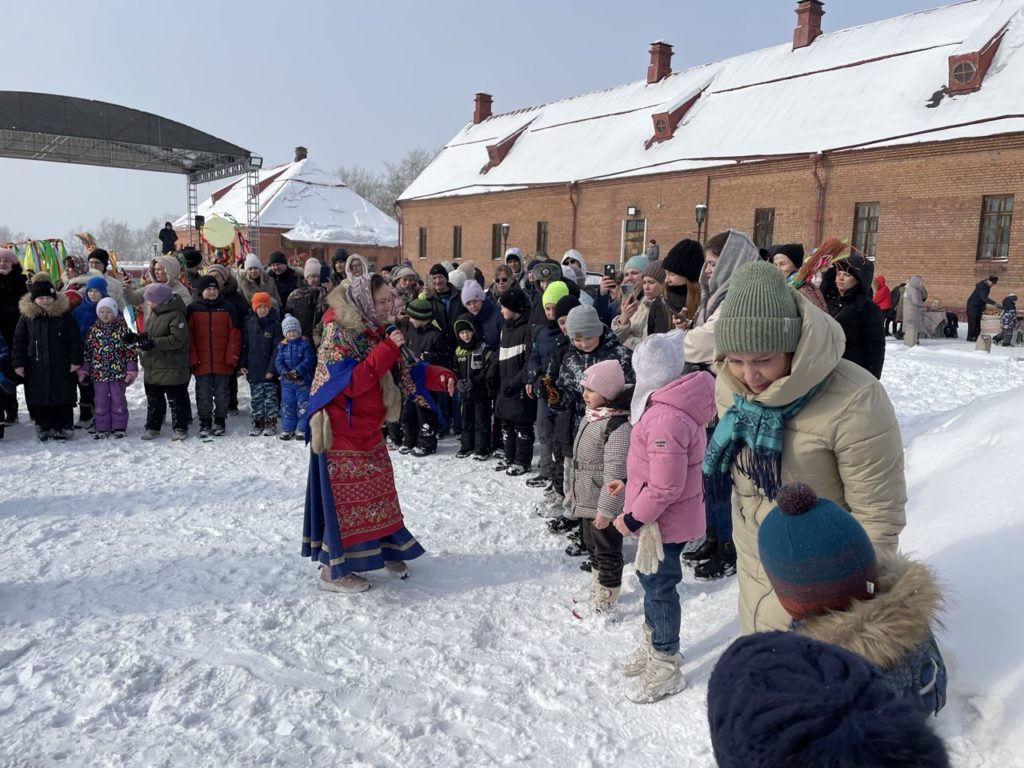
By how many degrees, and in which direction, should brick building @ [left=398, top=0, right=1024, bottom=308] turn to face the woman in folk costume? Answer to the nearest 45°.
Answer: approximately 45° to its left

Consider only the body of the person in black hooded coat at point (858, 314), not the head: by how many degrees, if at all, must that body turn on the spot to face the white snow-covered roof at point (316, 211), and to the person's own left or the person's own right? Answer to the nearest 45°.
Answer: approximately 90° to the person's own right

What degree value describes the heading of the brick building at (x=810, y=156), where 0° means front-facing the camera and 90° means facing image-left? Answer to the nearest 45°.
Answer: approximately 45°

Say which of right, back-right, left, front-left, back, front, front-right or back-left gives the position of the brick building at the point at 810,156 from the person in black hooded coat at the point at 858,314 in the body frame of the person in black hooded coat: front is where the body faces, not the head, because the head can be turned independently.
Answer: back-right

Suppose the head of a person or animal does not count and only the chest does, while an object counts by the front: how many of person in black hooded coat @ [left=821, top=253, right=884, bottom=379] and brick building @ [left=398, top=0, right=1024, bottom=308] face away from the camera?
0

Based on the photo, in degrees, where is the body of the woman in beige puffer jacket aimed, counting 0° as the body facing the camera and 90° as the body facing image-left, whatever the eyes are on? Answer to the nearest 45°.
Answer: approximately 45°

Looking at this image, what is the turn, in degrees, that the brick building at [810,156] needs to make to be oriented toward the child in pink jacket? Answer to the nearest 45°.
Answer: approximately 45° to its left

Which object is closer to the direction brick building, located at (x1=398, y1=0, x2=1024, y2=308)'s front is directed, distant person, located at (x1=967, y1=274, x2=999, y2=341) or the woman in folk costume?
the woman in folk costume

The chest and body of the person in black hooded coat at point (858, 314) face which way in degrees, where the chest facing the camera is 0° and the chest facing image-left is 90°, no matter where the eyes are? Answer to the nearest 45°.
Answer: approximately 45°

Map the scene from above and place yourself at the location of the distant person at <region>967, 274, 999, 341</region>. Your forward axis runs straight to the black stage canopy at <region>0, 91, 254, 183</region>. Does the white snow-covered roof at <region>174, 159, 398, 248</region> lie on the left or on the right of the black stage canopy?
right

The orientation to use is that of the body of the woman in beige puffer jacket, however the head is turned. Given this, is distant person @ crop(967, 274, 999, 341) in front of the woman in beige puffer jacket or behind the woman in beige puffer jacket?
behind

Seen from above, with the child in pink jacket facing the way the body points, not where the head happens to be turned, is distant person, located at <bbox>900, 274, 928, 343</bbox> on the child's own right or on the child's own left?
on the child's own right
